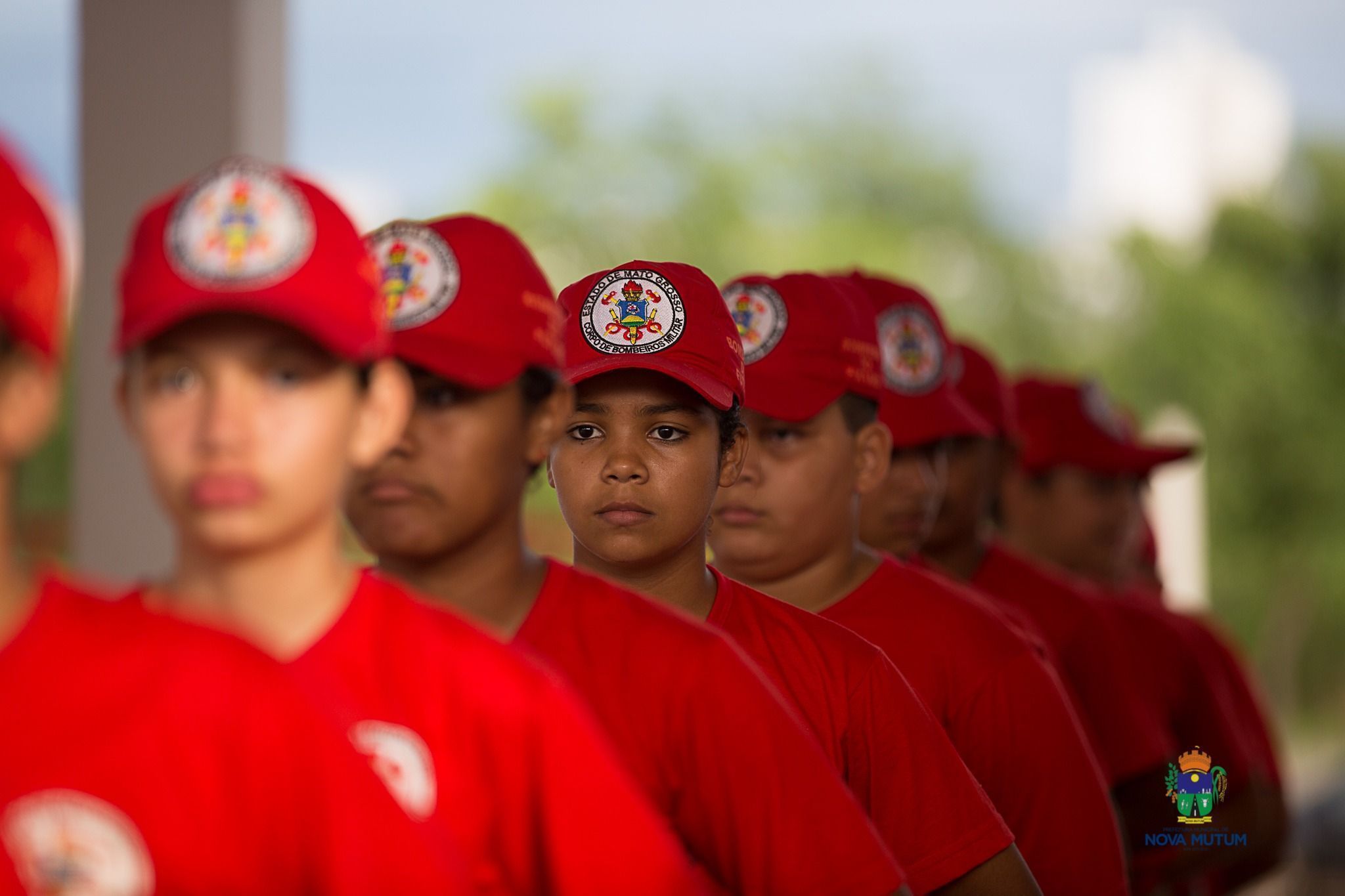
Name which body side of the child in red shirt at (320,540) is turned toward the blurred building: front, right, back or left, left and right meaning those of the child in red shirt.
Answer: back

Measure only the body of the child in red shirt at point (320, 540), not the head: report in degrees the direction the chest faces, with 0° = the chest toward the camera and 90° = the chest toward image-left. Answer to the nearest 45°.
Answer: approximately 45°

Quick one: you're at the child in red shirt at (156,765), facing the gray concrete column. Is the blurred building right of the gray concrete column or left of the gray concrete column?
right

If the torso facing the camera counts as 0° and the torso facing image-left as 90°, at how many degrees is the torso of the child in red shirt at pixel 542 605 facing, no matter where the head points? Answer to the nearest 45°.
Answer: approximately 45°
